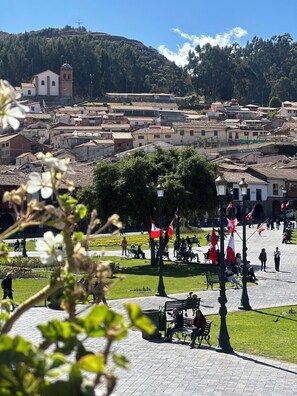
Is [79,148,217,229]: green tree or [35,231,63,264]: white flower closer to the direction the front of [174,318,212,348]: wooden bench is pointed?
the white flower

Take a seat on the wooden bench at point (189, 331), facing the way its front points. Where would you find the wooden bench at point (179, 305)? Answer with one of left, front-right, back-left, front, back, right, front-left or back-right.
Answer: back-right

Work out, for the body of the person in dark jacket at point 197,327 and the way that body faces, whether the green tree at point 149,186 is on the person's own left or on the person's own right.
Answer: on the person's own right

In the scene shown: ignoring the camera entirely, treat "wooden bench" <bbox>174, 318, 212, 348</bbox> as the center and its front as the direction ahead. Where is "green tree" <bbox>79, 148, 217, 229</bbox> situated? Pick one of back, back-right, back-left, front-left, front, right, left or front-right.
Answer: back-right

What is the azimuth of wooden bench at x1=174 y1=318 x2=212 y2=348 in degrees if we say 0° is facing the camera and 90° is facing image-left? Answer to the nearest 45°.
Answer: approximately 45°

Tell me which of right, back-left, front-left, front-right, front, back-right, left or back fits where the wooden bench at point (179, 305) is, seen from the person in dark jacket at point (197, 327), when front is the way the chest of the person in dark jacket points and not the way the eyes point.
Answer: back-right
